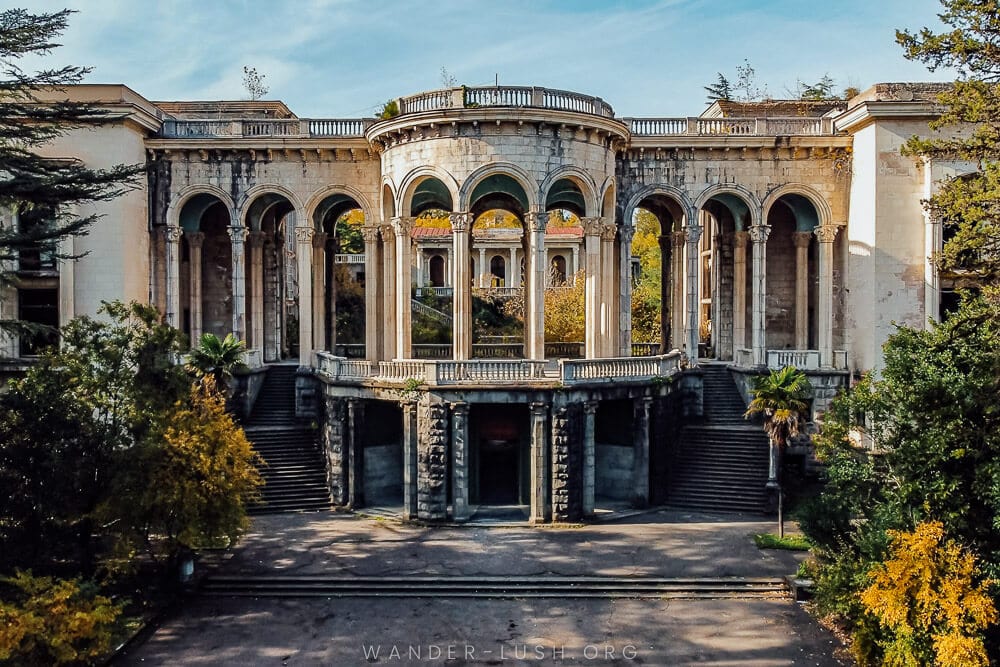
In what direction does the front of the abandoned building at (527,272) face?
toward the camera

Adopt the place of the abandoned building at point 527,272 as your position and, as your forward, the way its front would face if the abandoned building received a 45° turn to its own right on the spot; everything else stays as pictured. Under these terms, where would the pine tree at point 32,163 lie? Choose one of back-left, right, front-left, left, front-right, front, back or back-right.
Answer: front

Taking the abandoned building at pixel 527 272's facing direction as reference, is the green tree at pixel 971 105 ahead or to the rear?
ahead
